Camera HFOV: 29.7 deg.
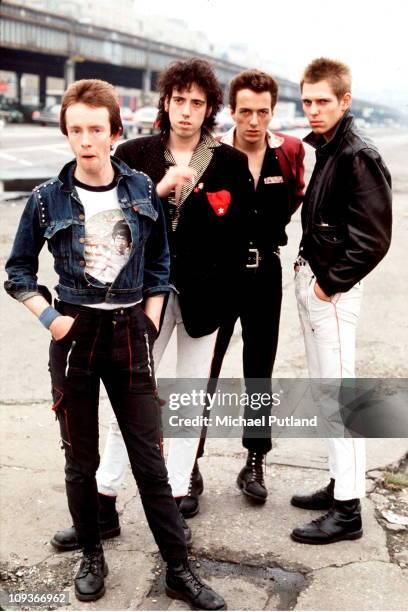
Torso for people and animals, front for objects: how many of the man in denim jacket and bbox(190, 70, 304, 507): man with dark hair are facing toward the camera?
2

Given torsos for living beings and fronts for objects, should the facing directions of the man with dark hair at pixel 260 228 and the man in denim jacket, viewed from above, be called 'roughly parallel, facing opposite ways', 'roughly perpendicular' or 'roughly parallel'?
roughly parallel

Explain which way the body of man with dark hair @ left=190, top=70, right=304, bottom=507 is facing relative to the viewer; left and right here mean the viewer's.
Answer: facing the viewer

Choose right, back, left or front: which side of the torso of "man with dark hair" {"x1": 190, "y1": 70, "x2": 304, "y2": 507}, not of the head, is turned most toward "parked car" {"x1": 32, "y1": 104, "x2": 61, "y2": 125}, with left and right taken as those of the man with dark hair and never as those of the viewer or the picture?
back

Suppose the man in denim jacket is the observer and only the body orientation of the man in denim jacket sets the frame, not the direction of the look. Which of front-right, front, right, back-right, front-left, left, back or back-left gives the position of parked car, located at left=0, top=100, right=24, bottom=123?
back

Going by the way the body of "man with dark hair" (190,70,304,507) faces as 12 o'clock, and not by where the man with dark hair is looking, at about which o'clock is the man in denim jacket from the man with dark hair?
The man in denim jacket is roughly at 1 o'clock from the man with dark hair.

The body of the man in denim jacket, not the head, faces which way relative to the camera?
toward the camera

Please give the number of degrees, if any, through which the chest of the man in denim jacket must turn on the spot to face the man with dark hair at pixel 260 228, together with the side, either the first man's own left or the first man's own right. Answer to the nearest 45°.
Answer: approximately 135° to the first man's own left

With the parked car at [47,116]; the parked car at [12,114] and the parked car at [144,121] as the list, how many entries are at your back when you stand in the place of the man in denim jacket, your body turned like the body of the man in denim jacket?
3

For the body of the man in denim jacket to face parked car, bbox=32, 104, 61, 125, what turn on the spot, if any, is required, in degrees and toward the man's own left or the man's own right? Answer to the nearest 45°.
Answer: approximately 180°

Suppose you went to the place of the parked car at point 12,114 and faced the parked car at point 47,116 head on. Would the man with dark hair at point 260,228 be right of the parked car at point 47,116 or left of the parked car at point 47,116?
right
